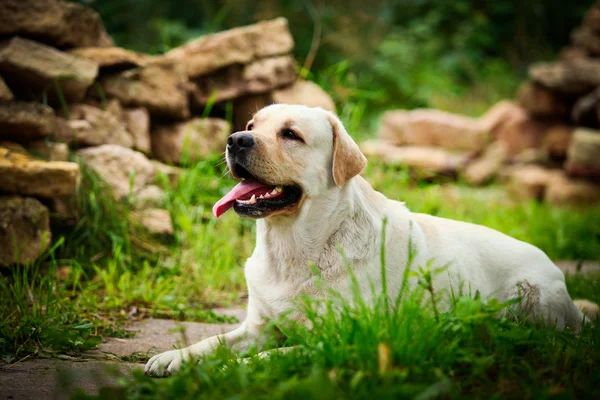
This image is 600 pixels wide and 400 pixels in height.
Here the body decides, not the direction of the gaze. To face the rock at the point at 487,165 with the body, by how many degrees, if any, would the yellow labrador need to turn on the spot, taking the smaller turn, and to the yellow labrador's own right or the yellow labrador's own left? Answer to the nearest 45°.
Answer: approximately 135° to the yellow labrador's own right

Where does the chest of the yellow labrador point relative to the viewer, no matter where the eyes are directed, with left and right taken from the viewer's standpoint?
facing the viewer and to the left of the viewer

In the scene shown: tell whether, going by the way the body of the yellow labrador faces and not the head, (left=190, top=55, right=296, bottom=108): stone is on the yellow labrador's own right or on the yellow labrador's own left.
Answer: on the yellow labrador's own right

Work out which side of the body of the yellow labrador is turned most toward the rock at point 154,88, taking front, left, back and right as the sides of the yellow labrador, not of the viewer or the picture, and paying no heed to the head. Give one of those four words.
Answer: right

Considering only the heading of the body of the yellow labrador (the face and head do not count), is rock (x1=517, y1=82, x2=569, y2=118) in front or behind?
behind

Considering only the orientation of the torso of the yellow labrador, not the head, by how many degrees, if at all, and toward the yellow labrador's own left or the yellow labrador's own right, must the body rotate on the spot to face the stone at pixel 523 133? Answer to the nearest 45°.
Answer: approximately 135° to the yellow labrador's own right

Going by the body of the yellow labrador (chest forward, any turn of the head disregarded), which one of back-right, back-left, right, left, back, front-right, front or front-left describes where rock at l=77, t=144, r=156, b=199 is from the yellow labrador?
right

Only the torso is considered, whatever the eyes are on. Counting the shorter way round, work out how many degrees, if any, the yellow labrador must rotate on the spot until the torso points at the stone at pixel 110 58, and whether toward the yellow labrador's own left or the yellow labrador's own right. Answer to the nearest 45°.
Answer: approximately 90° to the yellow labrador's own right

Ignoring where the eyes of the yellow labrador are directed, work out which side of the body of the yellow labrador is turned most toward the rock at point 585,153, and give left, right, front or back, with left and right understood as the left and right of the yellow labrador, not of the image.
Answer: back

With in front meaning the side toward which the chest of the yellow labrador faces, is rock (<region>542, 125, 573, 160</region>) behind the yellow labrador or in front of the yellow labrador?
behind
